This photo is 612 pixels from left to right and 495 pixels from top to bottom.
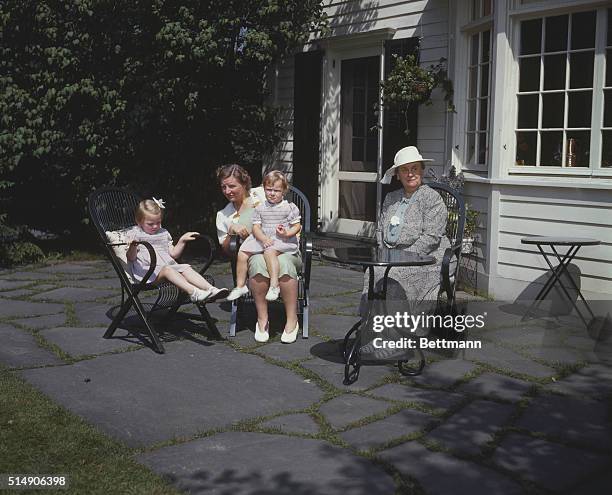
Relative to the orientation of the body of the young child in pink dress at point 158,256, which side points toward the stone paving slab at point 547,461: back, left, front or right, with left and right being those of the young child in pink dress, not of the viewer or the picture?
front

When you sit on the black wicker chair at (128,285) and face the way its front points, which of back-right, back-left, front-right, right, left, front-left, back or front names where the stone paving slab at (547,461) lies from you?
front

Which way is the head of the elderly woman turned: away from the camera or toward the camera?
toward the camera

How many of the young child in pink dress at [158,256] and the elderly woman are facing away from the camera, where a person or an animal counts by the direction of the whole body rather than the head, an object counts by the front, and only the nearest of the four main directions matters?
0

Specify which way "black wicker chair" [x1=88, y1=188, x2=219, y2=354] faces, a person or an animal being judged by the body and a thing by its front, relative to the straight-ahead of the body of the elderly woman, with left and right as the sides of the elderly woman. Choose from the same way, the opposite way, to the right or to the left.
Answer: to the left

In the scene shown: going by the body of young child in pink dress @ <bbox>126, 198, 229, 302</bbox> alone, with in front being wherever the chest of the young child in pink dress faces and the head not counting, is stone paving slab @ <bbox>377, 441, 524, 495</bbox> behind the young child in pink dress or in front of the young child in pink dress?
in front

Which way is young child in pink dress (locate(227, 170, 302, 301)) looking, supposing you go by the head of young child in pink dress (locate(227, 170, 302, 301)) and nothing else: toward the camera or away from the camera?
toward the camera

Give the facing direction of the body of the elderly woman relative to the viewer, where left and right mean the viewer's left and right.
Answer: facing the viewer and to the left of the viewer

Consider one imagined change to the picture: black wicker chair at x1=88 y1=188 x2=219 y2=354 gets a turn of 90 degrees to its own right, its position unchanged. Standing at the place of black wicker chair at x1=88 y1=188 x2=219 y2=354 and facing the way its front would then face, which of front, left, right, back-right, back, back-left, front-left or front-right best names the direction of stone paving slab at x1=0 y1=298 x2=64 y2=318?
right

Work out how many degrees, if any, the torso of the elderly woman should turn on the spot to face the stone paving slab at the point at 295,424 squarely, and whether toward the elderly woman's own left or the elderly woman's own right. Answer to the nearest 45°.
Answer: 0° — they already face it

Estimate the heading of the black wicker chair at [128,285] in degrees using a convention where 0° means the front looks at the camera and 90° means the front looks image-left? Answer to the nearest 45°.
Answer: approximately 315°

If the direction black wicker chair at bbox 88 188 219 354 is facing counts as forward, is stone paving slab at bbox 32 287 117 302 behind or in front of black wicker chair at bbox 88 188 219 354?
behind

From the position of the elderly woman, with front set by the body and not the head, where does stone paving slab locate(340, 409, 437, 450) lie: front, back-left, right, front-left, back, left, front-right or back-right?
front-left

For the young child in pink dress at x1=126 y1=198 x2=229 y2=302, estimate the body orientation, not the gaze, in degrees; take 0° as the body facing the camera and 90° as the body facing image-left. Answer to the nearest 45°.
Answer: approximately 315°

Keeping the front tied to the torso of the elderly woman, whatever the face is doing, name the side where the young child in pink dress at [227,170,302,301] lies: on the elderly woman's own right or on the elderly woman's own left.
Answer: on the elderly woman's own right

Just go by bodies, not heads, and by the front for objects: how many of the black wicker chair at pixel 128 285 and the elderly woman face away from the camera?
0

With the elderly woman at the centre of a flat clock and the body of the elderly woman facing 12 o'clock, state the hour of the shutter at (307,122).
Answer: The shutter is roughly at 4 o'clock from the elderly woman.

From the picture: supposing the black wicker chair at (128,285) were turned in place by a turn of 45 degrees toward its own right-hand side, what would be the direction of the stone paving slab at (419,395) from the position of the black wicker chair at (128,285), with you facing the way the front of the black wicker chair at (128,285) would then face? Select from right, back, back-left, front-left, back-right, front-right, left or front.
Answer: front-left

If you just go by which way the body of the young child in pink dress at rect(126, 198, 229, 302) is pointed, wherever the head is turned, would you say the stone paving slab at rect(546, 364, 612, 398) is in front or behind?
in front
